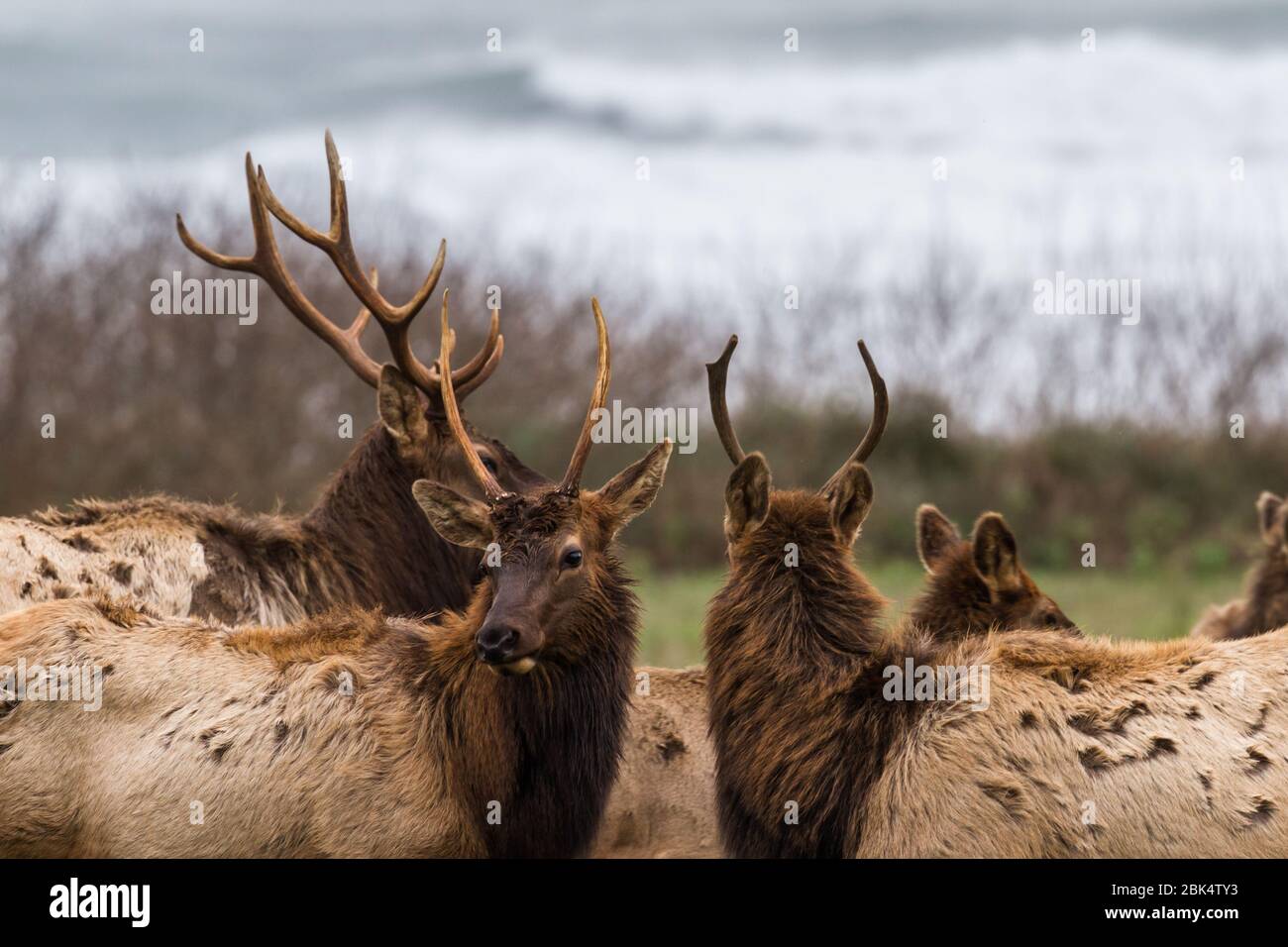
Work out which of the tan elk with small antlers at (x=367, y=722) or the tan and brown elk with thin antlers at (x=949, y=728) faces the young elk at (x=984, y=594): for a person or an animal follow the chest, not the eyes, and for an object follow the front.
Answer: the tan elk with small antlers at (x=367, y=722)

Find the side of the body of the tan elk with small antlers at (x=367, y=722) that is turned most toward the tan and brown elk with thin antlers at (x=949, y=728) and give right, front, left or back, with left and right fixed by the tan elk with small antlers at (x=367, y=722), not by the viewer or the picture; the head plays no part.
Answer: front

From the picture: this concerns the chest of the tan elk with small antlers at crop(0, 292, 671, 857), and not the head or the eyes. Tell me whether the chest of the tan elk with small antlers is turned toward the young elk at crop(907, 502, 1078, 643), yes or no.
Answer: yes

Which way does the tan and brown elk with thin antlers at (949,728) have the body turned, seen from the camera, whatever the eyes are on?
to the viewer's left

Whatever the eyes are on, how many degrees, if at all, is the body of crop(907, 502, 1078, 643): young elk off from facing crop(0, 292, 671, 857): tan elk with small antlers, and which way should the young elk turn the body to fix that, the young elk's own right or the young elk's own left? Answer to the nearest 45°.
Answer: approximately 180°

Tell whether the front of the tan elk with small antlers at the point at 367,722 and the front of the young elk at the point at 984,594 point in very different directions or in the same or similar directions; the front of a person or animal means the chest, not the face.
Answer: same or similar directions

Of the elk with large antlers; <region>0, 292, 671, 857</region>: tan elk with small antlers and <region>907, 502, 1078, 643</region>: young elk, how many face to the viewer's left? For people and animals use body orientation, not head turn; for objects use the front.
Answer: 0

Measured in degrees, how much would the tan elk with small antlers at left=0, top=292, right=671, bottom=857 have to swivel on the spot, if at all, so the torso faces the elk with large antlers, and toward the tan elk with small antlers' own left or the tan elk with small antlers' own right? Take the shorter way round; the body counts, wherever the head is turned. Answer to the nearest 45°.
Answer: approximately 90° to the tan elk with small antlers' own left

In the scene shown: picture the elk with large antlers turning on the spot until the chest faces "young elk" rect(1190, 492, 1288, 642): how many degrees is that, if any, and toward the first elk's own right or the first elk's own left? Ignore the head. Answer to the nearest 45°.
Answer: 0° — it already faces it

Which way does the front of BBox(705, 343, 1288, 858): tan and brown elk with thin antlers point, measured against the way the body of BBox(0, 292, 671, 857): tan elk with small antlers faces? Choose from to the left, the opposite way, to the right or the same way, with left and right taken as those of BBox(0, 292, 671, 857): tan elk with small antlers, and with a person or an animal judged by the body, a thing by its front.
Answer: the opposite way

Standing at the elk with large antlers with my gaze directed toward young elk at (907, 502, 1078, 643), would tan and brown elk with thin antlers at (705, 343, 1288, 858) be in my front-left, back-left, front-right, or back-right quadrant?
front-right

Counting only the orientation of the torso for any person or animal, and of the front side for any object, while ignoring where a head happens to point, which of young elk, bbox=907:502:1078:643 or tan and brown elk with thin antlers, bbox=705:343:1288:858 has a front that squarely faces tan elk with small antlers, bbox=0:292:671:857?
tan and brown elk with thin antlers, bbox=705:343:1288:858

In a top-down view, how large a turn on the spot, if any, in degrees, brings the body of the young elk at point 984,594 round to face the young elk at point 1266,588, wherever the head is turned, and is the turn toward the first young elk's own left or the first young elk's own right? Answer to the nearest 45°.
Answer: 0° — it already faces it

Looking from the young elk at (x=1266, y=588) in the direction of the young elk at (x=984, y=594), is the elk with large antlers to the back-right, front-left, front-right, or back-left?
front-right

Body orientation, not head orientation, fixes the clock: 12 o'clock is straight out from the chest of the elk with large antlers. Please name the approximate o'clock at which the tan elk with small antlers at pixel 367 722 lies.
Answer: The tan elk with small antlers is roughly at 3 o'clock from the elk with large antlers.
